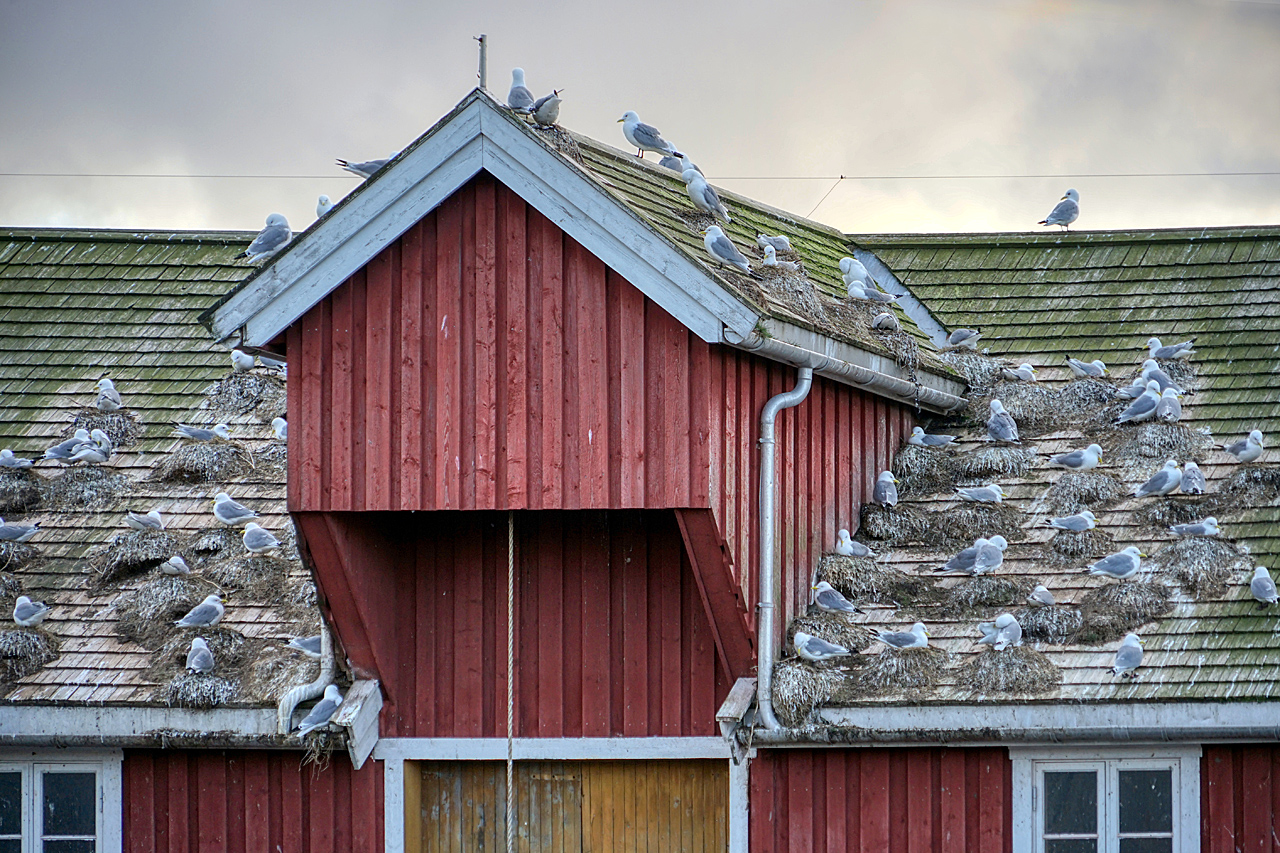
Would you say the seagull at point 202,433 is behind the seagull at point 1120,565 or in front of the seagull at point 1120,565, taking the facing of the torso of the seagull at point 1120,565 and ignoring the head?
behind

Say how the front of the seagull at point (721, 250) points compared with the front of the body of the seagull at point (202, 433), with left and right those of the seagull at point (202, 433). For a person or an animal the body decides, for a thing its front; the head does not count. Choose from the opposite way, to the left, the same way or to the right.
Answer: the opposite way

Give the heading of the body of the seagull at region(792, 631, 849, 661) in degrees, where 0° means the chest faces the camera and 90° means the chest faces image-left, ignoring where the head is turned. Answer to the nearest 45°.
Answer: approximately 90°

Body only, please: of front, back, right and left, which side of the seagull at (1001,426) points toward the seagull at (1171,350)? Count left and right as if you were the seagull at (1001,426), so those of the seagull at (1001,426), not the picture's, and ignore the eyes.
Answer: right

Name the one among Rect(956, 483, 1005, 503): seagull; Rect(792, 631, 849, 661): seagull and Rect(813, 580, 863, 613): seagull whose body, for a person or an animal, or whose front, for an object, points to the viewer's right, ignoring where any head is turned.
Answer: Rect(956, 483, 1005, 503): seagull

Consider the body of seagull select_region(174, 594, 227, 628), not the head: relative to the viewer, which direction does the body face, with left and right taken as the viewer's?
facing to the right of the viewer
